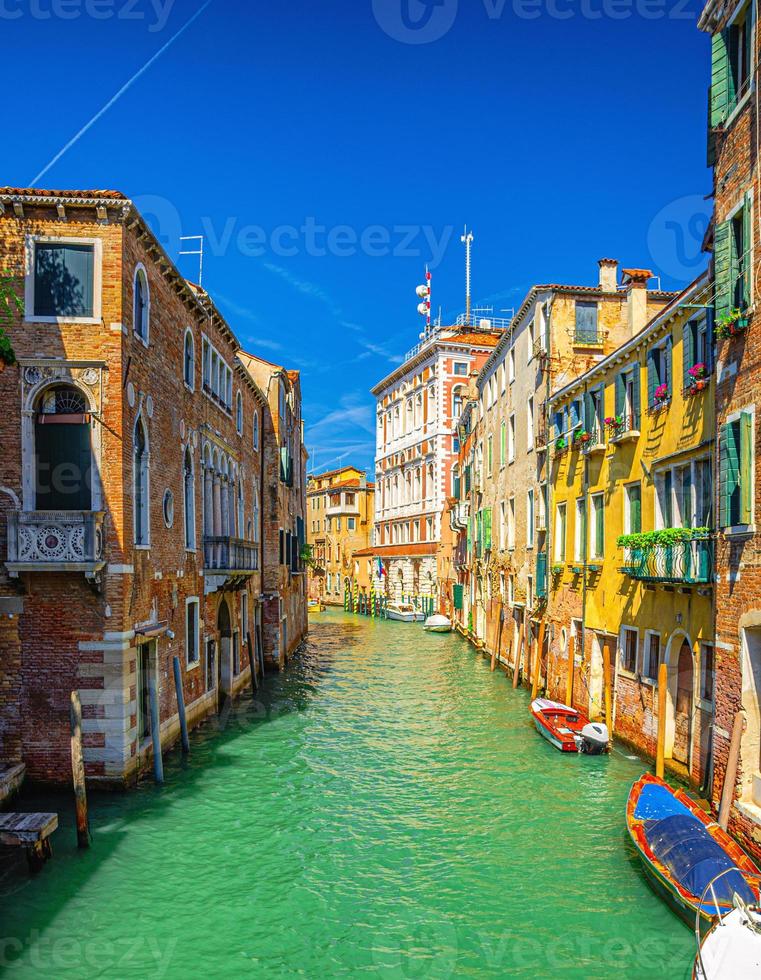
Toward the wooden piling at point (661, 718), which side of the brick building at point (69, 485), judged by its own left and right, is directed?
front

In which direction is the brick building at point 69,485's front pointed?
to the viewer's right

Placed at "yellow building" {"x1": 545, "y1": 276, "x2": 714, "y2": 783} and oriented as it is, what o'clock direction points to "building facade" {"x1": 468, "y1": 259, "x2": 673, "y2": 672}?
The building facade is roughly at 4 o'clock from the yellow building.

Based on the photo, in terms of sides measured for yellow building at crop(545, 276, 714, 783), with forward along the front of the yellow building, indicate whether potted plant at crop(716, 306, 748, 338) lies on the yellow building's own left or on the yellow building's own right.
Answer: on the yellow building's own left

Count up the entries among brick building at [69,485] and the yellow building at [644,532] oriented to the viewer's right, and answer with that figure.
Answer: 1

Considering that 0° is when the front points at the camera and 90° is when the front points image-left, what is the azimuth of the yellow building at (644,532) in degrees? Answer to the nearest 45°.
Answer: approximately 45°

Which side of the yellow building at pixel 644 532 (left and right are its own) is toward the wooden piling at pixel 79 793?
front

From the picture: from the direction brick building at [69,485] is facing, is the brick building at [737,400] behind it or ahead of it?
ahead

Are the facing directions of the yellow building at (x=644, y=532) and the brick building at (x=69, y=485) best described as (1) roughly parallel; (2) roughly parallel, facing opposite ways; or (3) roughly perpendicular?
roughly parallel, facing opposite ways
